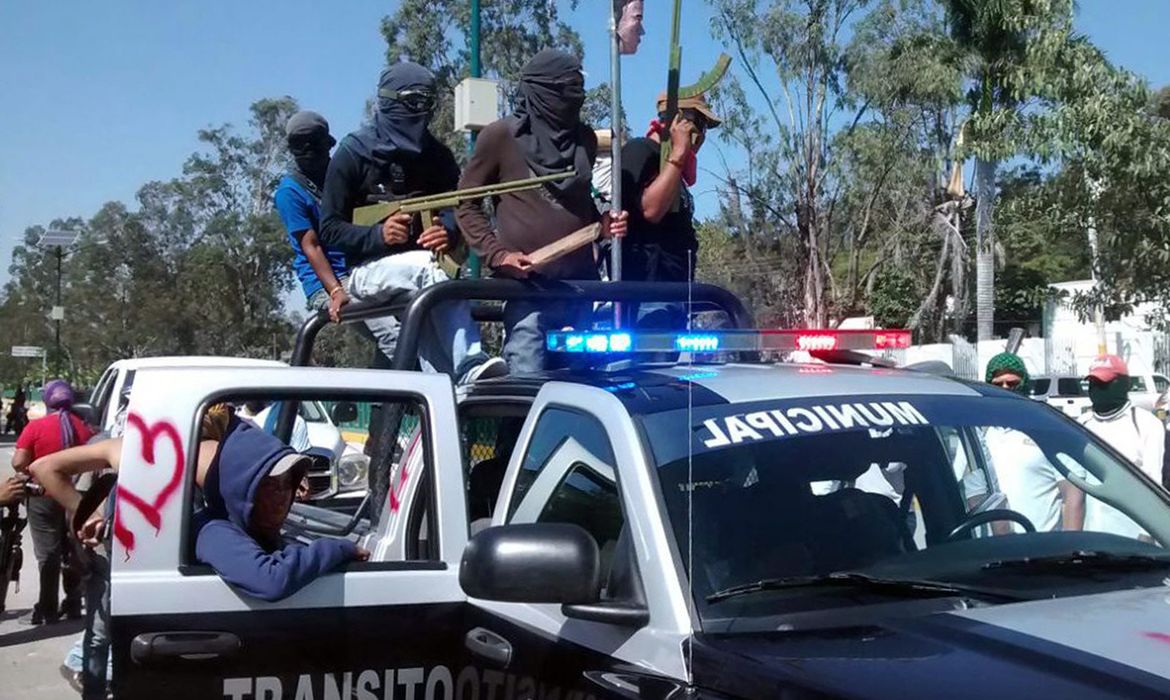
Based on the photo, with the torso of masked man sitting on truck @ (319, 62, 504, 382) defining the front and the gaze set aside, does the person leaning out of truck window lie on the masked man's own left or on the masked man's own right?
on the masked man's own right

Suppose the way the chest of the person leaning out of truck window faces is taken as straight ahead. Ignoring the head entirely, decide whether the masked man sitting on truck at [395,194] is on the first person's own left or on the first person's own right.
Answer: on the first person's own left

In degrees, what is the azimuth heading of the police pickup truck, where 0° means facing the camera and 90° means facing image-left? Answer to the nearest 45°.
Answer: approximately 315°

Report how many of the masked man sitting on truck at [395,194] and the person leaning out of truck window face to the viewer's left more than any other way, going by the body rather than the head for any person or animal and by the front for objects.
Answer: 0
